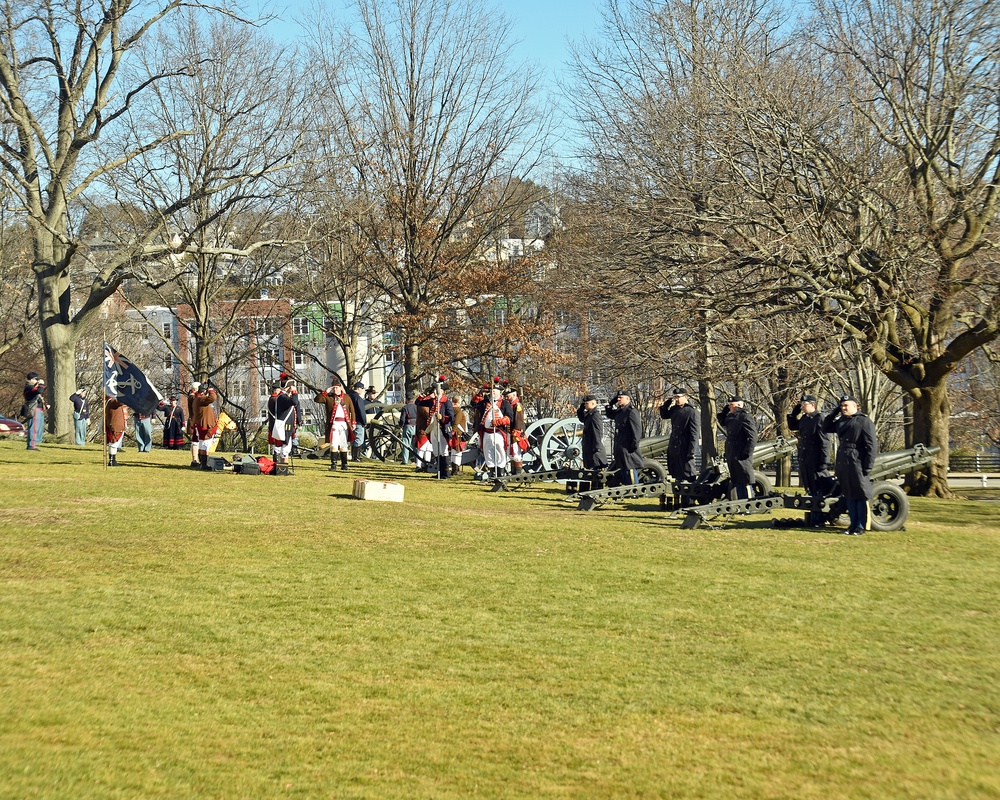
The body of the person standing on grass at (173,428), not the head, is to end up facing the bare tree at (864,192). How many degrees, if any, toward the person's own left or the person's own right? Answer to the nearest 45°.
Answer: approximately 45° to the person's own left

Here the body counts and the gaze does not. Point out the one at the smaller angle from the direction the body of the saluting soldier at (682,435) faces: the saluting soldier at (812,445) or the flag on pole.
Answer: the flag on pole

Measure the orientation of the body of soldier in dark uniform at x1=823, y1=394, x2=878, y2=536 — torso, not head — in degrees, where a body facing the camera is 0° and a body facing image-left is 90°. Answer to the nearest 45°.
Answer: approximately 45°

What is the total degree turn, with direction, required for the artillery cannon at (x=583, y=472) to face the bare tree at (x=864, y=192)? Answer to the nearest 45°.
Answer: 0° — it already faces it

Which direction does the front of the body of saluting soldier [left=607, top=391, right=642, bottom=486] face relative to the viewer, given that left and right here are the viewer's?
facing the viewer and to the left of the viewer

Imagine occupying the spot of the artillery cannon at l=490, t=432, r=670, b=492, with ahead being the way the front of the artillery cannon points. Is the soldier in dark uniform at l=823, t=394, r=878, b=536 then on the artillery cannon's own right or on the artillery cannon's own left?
on the artillery cannon's own right

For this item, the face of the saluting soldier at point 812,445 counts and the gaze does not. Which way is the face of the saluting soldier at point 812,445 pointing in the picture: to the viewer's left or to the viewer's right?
to the viewer's left

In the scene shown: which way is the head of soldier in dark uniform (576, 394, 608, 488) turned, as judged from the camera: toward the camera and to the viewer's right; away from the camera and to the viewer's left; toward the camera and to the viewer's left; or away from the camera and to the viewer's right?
toward the camera and to the viewer's left

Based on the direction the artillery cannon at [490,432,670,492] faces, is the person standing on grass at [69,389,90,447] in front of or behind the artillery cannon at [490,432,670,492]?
behind

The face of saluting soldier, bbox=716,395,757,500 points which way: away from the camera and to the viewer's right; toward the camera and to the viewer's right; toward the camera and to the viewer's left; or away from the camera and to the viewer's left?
toward the camera and to the viewer's left

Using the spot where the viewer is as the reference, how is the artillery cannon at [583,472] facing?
facing to the right of the viewer

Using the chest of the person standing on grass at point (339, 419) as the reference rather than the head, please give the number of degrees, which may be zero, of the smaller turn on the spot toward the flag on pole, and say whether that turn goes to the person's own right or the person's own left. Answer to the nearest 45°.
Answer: approximately 45° to the person's own right

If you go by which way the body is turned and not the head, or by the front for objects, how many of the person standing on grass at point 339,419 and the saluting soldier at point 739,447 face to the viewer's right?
0

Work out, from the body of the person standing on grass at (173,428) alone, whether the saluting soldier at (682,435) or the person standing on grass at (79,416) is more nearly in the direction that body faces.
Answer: the saluting soldier

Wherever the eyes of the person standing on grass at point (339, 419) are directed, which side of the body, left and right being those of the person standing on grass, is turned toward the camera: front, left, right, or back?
front

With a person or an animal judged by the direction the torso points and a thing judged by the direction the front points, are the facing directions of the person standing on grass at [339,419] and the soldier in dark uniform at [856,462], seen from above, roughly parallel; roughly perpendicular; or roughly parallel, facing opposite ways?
roughly perpendicular

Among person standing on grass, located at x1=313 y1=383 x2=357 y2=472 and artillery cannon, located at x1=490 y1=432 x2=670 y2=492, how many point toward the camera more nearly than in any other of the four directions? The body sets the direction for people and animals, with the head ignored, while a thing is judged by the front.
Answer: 1
